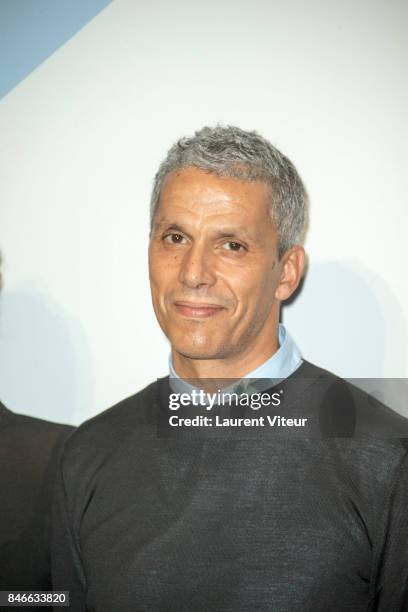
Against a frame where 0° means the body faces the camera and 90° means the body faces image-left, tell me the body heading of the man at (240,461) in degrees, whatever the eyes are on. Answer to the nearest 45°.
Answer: approximately 0°
